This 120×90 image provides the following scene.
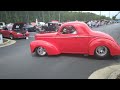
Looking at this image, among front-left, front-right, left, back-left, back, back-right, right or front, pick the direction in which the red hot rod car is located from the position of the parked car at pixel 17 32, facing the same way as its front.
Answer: front-right

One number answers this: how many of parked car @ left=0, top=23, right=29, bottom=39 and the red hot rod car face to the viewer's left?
1

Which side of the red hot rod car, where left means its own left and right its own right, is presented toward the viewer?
left

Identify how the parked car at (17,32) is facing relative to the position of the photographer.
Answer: facing the viewer and to the right of the viewer

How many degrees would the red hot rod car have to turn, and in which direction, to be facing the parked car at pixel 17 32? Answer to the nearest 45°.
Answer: approximately 45° to its right
